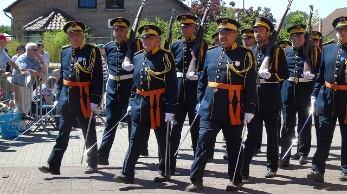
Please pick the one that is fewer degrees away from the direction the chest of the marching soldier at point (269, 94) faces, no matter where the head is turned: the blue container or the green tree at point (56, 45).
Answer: the blue container

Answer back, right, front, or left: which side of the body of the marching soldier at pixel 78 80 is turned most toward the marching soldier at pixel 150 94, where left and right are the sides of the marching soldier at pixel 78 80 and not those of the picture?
left

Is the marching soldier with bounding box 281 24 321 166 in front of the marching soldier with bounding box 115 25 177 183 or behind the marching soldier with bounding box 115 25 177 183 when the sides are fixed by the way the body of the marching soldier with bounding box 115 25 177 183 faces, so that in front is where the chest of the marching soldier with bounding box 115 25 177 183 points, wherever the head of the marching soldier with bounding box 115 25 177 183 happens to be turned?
behind

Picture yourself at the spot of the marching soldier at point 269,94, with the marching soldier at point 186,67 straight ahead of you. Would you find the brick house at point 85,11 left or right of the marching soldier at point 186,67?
right

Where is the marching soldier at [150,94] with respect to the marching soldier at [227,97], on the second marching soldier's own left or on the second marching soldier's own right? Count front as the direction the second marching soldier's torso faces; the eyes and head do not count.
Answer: on the second marching soldier's own right

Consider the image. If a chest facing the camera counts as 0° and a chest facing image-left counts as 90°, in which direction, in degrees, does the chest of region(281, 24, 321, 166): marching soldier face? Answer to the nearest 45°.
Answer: approximately 45°

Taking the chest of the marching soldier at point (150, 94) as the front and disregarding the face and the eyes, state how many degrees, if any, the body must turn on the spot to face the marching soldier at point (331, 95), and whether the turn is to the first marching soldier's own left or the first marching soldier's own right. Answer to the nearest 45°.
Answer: approximately 135° to the first marching soldier's own left

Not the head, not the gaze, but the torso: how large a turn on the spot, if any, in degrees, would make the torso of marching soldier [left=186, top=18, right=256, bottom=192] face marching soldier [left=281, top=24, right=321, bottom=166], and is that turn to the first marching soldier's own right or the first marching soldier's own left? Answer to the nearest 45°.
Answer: approximately 180°

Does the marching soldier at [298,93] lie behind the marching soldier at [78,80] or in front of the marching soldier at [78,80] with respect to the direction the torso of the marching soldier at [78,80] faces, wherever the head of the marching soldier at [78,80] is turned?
behind
